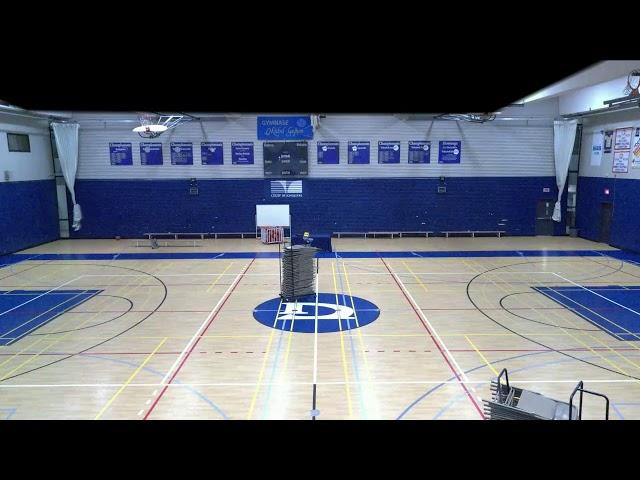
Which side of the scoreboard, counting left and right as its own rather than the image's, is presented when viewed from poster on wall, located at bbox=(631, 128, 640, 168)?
left

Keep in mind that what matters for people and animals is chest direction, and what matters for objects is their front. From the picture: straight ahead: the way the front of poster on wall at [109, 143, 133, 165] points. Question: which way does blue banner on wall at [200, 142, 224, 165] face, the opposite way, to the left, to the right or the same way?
the same way

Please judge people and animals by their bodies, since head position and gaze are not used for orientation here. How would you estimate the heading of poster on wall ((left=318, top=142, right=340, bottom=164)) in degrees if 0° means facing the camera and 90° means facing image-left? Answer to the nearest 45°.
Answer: approximately 0°

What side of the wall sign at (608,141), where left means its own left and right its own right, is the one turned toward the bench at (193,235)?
front

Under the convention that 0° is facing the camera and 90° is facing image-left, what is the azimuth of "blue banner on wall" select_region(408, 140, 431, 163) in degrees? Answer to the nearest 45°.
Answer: approximately 0°

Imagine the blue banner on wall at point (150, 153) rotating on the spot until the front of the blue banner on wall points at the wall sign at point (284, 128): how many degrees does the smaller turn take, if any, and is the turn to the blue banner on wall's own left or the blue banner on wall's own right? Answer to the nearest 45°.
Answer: approximately 45° to the blue banner on wall's own left

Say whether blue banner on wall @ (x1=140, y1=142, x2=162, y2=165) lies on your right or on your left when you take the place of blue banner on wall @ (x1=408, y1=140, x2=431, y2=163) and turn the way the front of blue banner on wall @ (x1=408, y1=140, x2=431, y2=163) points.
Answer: on your right

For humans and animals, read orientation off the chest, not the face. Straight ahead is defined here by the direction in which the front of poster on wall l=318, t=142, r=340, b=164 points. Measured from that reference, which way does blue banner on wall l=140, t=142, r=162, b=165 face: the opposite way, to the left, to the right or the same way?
the same way

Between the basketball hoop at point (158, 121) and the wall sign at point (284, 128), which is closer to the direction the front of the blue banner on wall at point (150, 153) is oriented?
the basketball hoop

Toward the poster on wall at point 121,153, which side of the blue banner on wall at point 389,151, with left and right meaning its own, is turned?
right

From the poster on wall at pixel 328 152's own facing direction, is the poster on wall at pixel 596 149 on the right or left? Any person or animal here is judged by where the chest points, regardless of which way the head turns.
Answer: on its left

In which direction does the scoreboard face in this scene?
toward the camera

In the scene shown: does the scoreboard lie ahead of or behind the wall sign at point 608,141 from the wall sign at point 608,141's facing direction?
ahead

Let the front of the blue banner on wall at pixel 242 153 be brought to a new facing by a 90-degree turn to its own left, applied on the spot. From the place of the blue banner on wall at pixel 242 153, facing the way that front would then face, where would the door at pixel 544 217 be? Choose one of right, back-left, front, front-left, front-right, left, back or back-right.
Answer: front

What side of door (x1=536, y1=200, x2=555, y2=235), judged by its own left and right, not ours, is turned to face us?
front

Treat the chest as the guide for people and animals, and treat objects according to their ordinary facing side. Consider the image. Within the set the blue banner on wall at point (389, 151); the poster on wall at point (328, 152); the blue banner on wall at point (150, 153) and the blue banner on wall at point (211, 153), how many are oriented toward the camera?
4

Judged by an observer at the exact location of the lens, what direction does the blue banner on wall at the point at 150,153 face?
facing the viewer

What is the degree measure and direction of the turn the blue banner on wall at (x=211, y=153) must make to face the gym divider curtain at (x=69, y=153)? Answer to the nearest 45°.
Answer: approximately 90° to its right

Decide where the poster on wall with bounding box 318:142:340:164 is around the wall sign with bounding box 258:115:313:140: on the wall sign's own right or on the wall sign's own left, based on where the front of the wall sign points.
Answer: on the wall sign's own left
